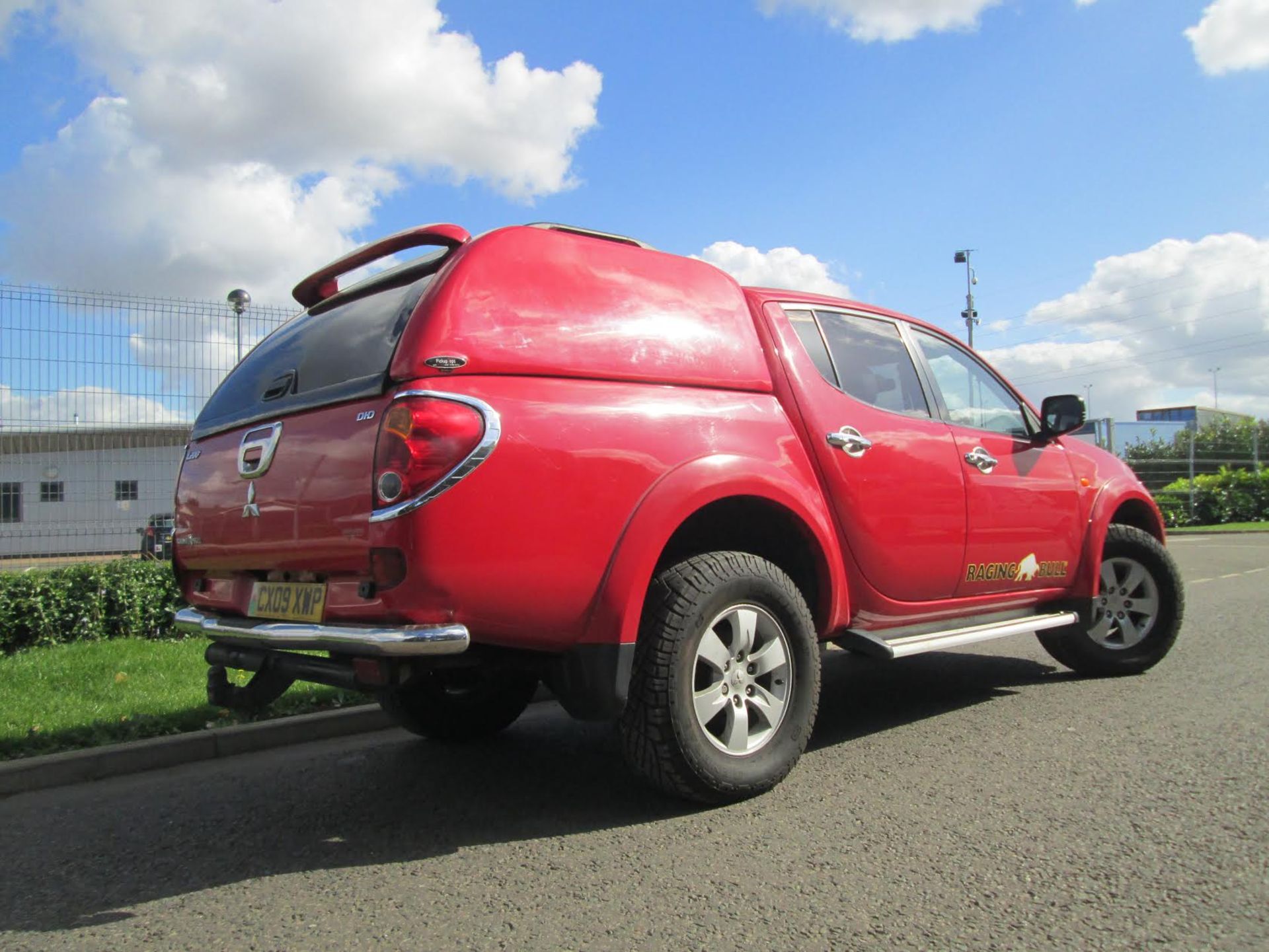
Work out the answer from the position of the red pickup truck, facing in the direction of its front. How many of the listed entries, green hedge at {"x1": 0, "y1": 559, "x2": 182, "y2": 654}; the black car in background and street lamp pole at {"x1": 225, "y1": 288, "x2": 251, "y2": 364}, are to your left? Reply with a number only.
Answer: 3

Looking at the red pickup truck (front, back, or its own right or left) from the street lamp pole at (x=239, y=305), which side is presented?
left

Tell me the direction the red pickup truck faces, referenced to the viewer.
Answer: facing away from the viewer and to the right of the viewer

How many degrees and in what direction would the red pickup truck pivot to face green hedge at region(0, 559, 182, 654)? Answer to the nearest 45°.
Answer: approximately 90° to its left

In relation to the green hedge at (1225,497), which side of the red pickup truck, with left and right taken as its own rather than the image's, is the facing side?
front

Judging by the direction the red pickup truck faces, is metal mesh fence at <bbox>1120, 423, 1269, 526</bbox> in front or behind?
in front

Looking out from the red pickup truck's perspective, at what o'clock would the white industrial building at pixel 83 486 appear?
The white industrial building is roughly at 9 o'clock from the red pickup truck.
